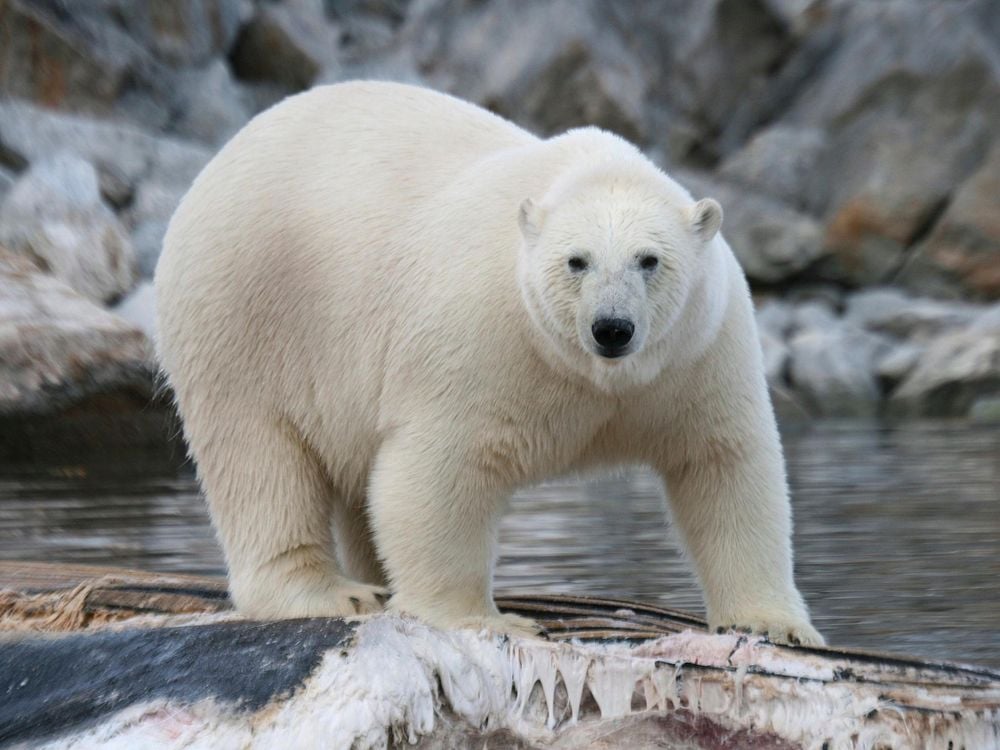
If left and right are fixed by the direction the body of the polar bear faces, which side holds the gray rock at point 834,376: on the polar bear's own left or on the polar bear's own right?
on the polar bear's own left

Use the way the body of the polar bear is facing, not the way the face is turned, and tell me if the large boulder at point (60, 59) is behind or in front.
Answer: behind

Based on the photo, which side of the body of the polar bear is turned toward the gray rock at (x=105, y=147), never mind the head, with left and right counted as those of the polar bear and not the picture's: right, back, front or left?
back

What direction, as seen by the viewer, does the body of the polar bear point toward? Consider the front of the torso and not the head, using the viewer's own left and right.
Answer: facing the viewer and to the right of the viewer

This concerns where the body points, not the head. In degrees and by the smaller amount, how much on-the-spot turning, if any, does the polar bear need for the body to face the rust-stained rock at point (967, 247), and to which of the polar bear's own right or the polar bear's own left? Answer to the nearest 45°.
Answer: approximately 90° to the polar bear's own left

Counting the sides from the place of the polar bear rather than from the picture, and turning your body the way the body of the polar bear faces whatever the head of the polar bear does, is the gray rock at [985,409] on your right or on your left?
on your left

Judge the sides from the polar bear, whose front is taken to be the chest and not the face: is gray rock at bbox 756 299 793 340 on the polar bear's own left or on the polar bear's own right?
on the polar bear's own left

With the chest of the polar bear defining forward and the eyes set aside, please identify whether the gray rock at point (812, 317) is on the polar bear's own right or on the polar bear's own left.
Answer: on the polar bear's own left
